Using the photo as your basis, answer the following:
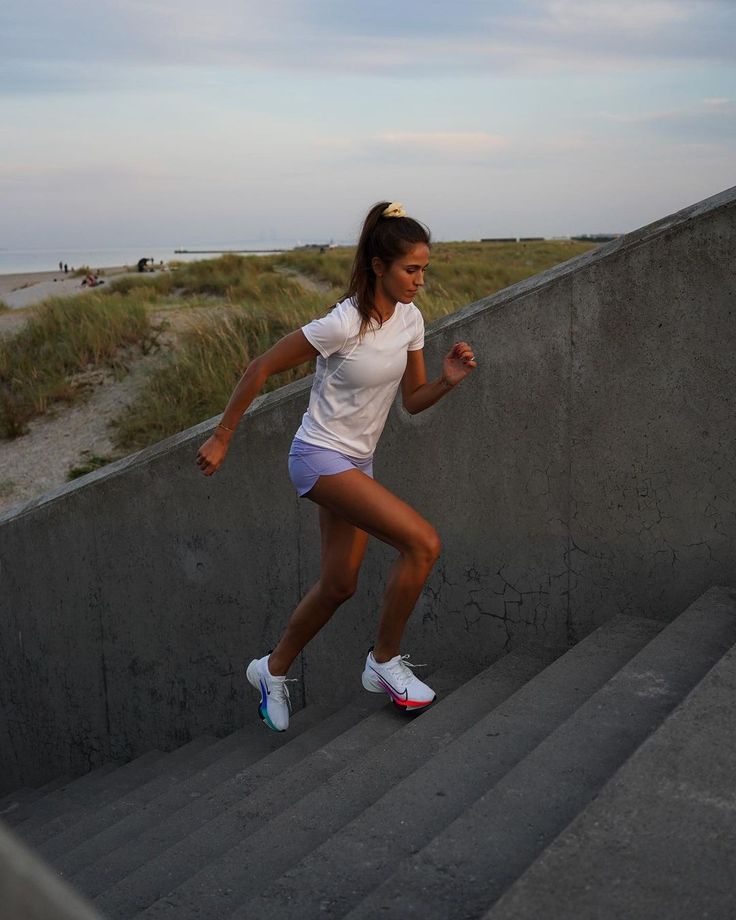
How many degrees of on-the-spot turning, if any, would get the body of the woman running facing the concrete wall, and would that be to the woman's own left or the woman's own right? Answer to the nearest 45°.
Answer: approximately 90° to the woman's own left

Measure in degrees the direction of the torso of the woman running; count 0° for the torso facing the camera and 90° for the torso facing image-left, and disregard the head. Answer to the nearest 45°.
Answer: approximately 315°
